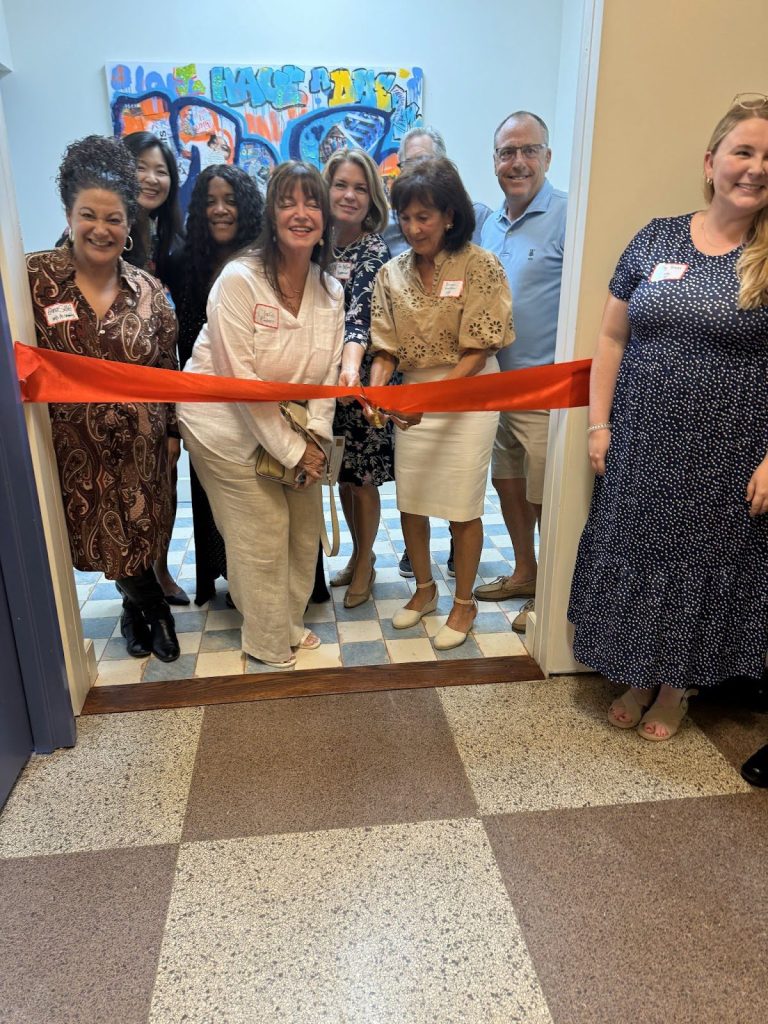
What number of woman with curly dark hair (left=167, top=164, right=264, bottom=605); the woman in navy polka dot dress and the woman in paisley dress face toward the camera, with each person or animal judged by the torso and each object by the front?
3

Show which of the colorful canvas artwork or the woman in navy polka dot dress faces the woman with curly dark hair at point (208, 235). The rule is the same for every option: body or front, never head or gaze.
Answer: the colorful canvas artwork

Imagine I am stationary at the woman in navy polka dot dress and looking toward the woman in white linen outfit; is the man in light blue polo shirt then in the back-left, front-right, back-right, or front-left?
front-right

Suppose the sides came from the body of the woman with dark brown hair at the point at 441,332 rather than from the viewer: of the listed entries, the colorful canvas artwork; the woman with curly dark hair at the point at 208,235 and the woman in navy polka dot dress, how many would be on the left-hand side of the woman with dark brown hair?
1

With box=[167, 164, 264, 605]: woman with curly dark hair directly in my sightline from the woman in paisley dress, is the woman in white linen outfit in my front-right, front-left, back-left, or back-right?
front-right

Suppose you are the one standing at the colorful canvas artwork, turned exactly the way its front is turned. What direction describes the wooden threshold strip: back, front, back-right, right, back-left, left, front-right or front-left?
front

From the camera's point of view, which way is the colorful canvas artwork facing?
toward the camera

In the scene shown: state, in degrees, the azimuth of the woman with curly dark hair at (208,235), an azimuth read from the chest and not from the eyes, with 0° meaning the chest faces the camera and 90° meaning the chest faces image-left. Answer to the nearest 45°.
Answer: approximately 0°

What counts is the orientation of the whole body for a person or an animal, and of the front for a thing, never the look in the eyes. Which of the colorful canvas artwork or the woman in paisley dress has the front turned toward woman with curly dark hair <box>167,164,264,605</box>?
the colorful canvas artwork

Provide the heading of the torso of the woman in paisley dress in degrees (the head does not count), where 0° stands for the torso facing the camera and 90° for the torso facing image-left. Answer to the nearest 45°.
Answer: approximately 0°

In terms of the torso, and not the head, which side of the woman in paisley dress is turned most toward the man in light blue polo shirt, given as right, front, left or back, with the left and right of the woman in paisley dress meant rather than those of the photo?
left

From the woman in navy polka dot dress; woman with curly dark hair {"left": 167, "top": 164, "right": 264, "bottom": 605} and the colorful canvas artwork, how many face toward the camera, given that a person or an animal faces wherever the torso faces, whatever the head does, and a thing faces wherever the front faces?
3
